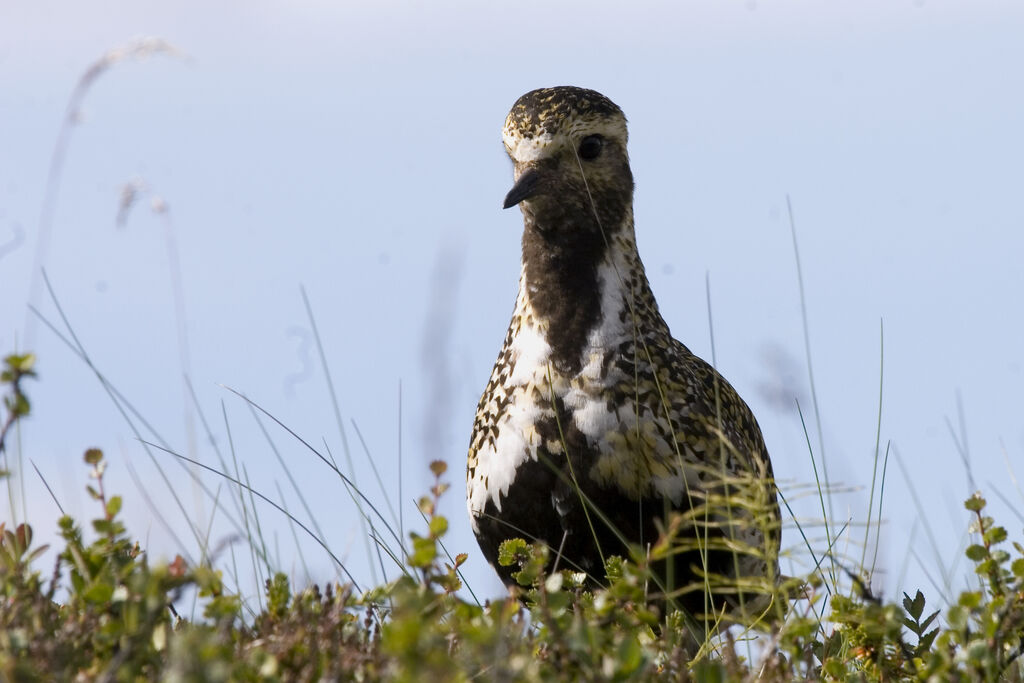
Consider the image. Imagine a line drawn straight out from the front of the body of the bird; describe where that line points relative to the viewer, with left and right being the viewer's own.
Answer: facing the viewer and to the left of the viewer
